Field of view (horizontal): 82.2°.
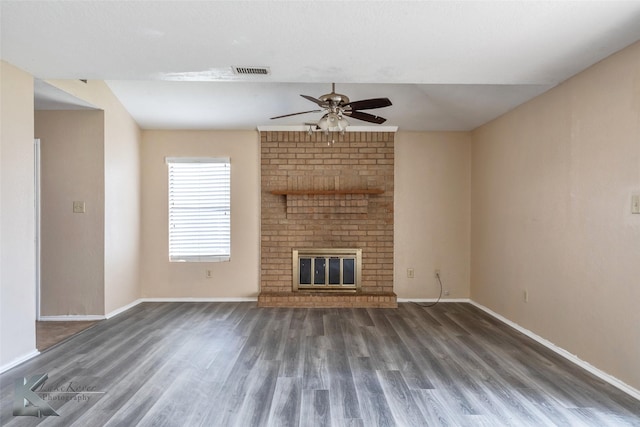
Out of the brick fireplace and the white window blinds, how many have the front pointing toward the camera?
2

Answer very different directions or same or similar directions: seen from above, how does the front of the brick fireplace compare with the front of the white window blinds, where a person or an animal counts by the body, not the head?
same or similar directions

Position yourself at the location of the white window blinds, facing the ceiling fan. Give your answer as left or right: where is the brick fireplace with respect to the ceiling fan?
left

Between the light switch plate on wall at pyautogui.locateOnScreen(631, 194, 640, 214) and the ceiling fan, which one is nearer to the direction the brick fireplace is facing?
the ceiling fan

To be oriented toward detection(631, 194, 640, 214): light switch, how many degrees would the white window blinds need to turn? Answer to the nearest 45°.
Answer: approximately 45° to its left

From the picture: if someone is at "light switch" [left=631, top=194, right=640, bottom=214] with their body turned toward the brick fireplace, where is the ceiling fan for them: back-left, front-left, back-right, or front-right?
front-left

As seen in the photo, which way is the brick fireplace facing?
toward the camera

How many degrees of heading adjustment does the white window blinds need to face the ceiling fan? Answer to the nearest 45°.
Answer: approximately 45° to its left

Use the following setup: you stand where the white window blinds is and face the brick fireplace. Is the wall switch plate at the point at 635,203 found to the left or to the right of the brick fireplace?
right

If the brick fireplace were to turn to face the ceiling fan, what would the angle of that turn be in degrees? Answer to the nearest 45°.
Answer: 0° — it already faces it

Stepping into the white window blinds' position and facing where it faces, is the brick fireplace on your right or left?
on your left

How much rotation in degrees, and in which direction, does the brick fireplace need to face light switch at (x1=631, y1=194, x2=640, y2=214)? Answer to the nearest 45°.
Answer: approximately 45° to its left

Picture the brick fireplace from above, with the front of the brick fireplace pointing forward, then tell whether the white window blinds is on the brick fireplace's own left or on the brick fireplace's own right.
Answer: on the brick fireplace's own right
